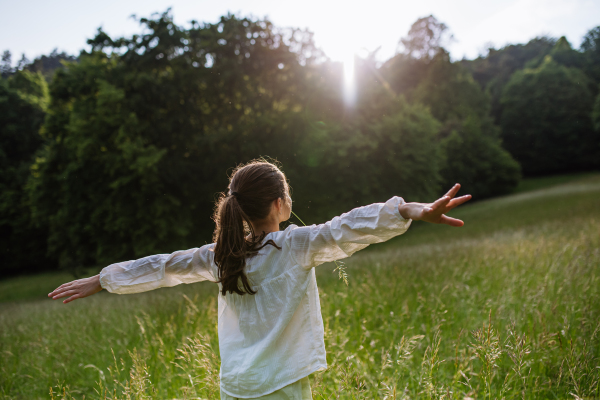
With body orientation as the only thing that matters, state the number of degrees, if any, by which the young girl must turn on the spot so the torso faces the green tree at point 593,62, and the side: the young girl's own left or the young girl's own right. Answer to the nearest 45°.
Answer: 0° — they already face it

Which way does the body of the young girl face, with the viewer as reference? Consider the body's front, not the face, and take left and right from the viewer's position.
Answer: facing away from the viewer and to the right of the viewer

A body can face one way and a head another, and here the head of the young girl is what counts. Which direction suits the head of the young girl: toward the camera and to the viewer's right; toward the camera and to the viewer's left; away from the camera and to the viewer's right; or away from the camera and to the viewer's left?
away from the camera and to the viewer's right

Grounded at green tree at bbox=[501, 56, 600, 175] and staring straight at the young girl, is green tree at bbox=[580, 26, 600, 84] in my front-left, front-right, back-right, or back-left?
back-left

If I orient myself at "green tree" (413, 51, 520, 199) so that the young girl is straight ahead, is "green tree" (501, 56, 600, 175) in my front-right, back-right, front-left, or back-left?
back-left

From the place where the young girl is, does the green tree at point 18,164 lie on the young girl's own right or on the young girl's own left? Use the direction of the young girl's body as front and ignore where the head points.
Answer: on the young girl's own left
